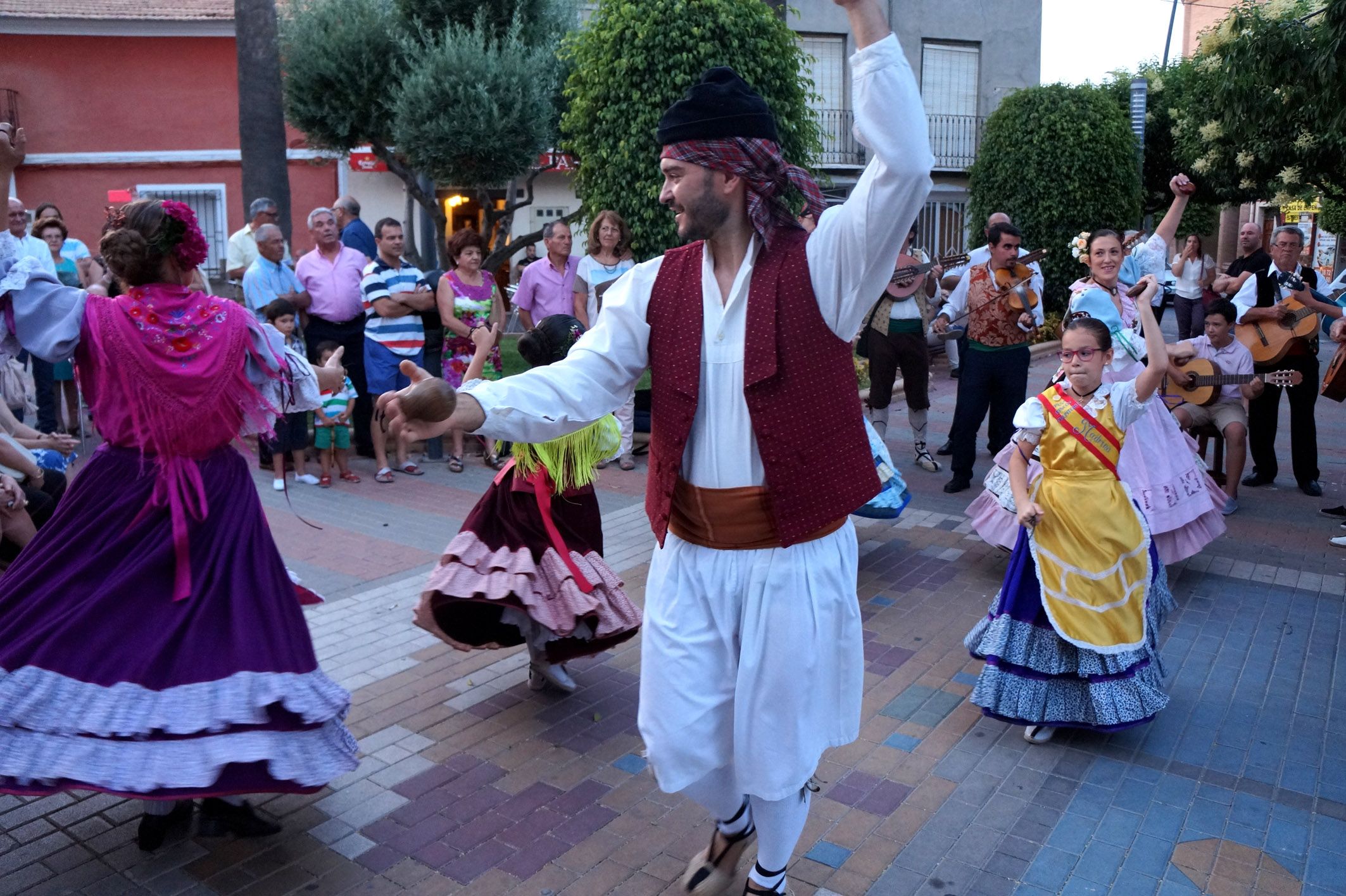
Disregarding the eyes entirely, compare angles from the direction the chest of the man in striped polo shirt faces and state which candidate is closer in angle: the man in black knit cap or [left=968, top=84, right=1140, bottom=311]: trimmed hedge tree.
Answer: the man in black knit cap

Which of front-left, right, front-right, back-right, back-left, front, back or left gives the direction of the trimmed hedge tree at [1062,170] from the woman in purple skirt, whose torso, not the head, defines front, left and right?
front-right

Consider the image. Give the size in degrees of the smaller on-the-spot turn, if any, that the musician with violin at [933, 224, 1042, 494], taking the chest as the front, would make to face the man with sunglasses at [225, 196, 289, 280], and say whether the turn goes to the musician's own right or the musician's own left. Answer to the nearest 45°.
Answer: approximately 90° to the musician's own right

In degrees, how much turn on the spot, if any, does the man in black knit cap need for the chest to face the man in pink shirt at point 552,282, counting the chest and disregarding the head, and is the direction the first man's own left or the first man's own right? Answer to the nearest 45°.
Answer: approximately 135° to the first man's own right

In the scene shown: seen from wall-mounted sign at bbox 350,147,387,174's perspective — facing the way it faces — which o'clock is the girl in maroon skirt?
The girl in maroon skirt is roughly at 12 o'clock from the wall-mounted sign.

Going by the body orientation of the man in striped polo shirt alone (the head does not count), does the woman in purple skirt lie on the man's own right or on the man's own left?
on the man's own right

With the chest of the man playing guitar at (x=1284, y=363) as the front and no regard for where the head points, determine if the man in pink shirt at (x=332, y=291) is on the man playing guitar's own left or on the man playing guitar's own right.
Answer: on the man playing guitar's own right

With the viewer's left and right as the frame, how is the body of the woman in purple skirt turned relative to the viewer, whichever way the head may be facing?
facing away from the viewer
